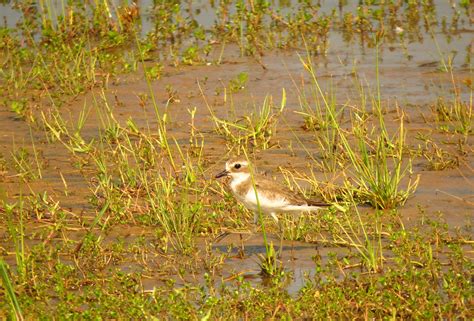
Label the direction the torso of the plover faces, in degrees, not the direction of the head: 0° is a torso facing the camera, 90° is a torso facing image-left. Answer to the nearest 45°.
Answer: approximately 90°
